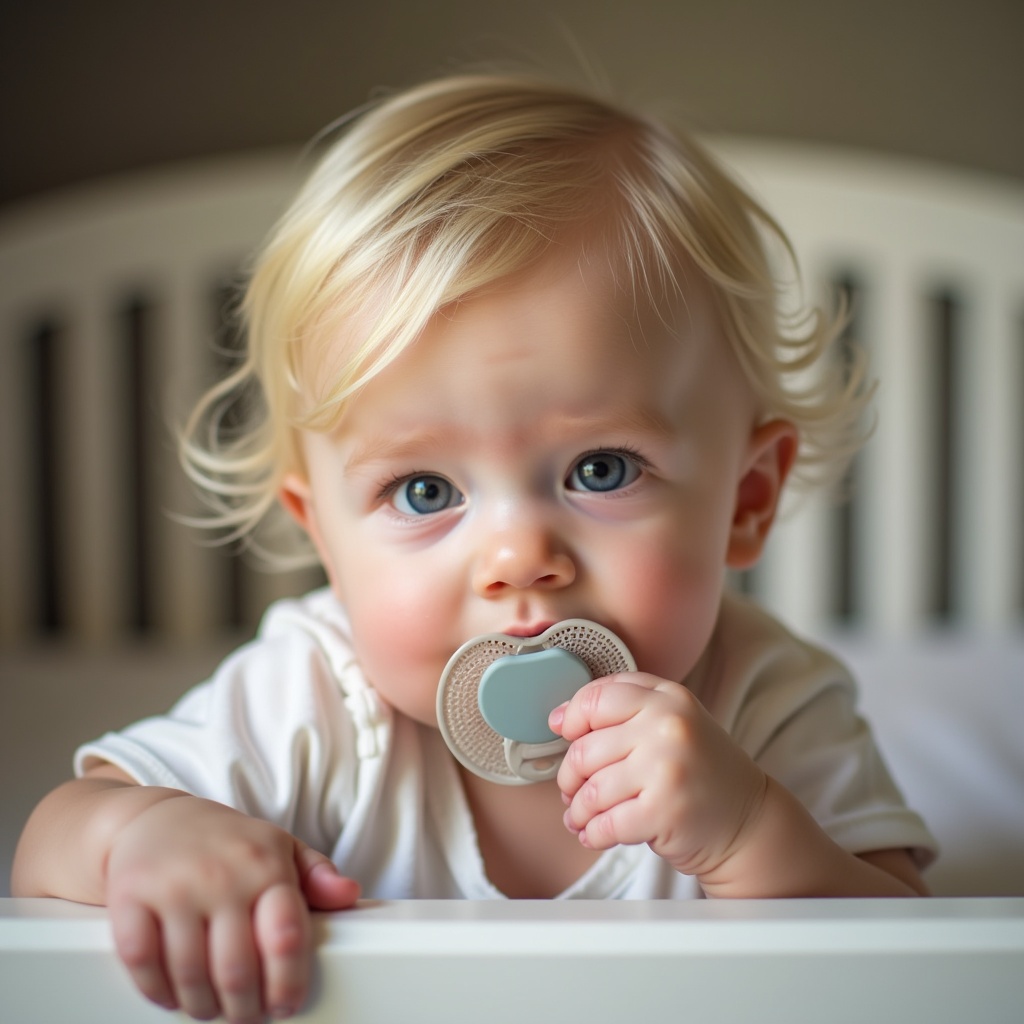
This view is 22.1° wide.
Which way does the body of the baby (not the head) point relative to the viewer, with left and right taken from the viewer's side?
facing the viewer

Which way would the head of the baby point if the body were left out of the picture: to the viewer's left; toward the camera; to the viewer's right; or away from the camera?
toward the camera
